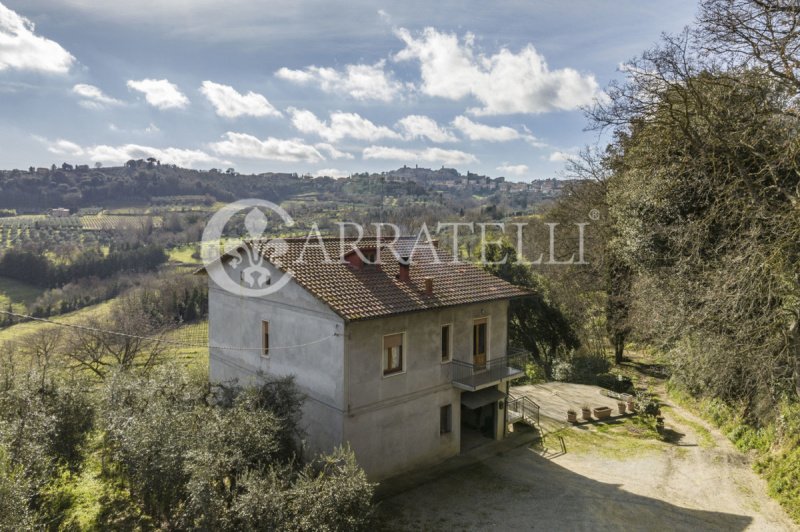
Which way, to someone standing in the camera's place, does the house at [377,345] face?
facing the viewer and to the right of the viewer

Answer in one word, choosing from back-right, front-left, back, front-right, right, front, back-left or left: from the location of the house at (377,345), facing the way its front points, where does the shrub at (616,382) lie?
left

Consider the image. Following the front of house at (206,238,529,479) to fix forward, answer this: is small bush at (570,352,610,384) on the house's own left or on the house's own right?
on the house's own left

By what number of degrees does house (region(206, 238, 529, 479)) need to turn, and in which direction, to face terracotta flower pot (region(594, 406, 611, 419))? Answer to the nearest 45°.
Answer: approximately 90° to its left

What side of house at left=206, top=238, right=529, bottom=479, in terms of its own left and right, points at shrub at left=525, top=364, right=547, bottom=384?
left

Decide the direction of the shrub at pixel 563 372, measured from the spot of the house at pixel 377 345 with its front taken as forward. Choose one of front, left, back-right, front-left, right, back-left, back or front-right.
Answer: left
